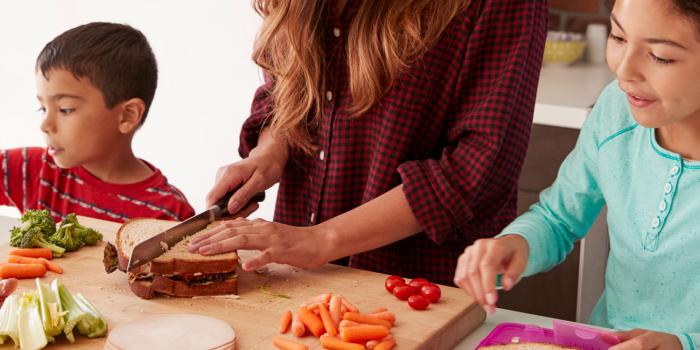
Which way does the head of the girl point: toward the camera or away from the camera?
toward the camera

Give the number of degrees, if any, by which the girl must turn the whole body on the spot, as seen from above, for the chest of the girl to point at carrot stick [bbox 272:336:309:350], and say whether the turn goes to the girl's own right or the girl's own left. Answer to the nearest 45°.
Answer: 0° — they already face it

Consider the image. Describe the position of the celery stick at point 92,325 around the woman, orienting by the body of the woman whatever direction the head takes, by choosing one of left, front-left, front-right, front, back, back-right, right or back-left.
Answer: front

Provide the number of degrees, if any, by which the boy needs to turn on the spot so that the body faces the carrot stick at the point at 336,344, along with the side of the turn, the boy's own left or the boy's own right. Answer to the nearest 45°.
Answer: approximately 45° to the boy's own left

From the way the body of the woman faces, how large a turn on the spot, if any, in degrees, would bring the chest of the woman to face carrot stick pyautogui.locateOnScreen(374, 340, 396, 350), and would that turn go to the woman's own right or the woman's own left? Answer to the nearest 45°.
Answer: approximately 45° to the woman's own left

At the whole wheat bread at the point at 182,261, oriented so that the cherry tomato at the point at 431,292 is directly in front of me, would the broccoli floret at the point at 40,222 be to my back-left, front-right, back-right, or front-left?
back-left

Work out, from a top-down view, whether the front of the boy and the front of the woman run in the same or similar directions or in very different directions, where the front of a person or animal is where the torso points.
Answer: same or similar directions

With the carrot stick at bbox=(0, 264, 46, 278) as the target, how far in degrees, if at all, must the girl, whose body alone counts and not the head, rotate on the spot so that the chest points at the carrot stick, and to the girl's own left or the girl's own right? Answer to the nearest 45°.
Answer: approximately 45° to the girl's own right

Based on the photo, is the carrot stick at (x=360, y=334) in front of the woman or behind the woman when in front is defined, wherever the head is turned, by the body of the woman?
in front

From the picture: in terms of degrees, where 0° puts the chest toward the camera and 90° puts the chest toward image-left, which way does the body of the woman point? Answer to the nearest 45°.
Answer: approximately 45°
